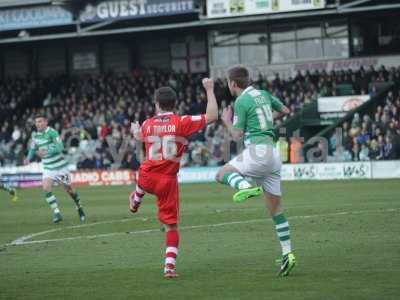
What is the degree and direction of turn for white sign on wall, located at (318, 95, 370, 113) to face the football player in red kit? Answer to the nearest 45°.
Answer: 0° — it already faces them

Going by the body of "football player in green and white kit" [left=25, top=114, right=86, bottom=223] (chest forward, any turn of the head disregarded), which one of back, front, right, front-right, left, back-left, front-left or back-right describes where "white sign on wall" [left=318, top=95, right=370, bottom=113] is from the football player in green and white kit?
back

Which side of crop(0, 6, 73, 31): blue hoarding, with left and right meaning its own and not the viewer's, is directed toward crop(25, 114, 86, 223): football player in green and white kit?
front

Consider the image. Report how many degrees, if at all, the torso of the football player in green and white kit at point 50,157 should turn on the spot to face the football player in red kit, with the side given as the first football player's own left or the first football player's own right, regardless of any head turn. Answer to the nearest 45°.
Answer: approximately 45° to the first football player's own left

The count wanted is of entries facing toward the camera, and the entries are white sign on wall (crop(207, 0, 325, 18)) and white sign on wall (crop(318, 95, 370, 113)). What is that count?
2

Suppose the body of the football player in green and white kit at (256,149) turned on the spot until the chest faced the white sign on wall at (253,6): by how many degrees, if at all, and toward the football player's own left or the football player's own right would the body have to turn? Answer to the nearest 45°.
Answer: approximately 45° to the football player's own right

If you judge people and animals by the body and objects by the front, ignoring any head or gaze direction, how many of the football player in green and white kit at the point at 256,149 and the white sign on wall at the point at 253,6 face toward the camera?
1

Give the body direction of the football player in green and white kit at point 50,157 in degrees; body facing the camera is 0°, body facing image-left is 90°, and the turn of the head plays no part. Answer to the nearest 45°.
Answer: approximately 45°

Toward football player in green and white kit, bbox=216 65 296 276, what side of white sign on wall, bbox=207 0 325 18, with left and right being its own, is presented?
front

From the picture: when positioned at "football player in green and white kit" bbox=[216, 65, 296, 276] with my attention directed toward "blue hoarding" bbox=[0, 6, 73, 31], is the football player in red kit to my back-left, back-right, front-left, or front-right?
front-left

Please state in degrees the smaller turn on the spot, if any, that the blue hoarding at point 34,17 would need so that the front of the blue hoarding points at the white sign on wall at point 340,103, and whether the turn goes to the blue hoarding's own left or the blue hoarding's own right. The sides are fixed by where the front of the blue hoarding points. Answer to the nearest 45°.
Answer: approximately 45° to the blue hoarding's own left

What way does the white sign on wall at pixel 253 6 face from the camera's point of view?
toward the camera

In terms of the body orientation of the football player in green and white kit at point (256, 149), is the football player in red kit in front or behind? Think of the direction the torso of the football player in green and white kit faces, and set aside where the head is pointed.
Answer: in front
